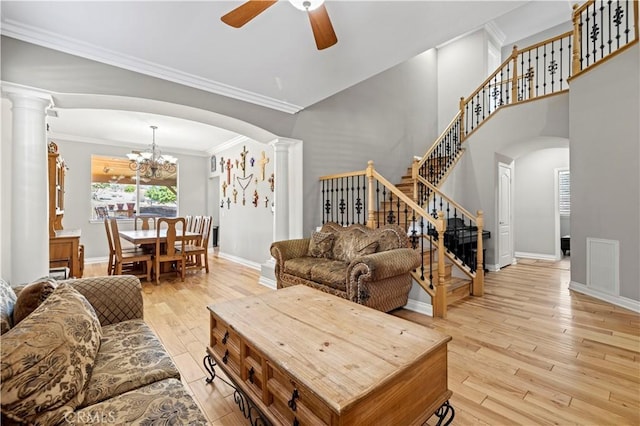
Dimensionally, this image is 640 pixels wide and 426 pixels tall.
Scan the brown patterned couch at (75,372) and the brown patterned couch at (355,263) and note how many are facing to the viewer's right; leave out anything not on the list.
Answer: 1

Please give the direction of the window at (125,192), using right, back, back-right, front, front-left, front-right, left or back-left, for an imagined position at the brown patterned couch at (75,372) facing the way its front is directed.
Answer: left

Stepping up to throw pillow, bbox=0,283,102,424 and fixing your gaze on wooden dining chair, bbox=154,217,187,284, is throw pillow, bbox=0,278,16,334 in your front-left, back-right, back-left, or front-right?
front-left

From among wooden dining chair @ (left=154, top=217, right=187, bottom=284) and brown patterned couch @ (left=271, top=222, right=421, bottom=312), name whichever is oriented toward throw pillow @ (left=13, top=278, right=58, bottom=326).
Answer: the brown patterned couch

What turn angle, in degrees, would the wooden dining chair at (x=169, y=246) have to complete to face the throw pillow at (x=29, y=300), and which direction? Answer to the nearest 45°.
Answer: approximately 180°

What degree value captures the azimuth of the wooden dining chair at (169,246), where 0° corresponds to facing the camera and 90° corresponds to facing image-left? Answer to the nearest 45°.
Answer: approximately 180°

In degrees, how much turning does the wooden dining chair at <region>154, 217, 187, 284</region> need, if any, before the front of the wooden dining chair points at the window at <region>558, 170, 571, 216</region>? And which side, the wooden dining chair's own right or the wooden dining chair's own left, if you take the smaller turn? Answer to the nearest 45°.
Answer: approximately 90° to the wooden dining chair's own right

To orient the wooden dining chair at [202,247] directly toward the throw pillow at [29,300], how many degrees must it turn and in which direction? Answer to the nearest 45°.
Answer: approximately 90° to its left

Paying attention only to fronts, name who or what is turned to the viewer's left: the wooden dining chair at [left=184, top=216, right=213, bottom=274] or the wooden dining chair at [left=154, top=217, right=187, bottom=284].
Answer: the wooden dining chair at [left=184, top=216, right=213, bottom=274]

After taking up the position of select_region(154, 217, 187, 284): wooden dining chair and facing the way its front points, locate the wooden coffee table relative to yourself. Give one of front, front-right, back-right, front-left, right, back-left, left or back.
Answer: back

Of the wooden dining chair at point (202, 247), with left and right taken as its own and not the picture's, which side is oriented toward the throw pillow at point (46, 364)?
left

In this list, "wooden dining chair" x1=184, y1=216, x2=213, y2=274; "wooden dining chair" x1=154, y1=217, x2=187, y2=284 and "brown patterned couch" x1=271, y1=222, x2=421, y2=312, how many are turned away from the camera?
1

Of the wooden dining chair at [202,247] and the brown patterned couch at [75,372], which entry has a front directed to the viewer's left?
the wooden dining chair

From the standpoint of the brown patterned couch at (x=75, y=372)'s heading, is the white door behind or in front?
in front

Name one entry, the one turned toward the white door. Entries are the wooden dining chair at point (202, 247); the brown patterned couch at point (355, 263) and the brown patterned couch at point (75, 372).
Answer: the brown patterned couch at point (75, 372)

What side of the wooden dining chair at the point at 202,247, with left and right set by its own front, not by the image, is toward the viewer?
left

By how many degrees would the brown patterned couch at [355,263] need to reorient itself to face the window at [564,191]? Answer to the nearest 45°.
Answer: approximately 180°

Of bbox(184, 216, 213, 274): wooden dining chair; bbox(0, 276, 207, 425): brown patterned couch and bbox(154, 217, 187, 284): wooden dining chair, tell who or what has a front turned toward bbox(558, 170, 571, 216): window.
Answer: the brown patterned couch

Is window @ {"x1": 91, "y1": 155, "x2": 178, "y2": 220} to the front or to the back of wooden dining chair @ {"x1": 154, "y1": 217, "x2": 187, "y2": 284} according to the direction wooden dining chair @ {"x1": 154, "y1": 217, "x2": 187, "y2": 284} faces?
to the front

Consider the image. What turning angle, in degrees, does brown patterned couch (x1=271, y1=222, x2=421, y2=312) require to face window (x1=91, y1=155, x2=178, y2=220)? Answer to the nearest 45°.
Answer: approximately 90° to its right
